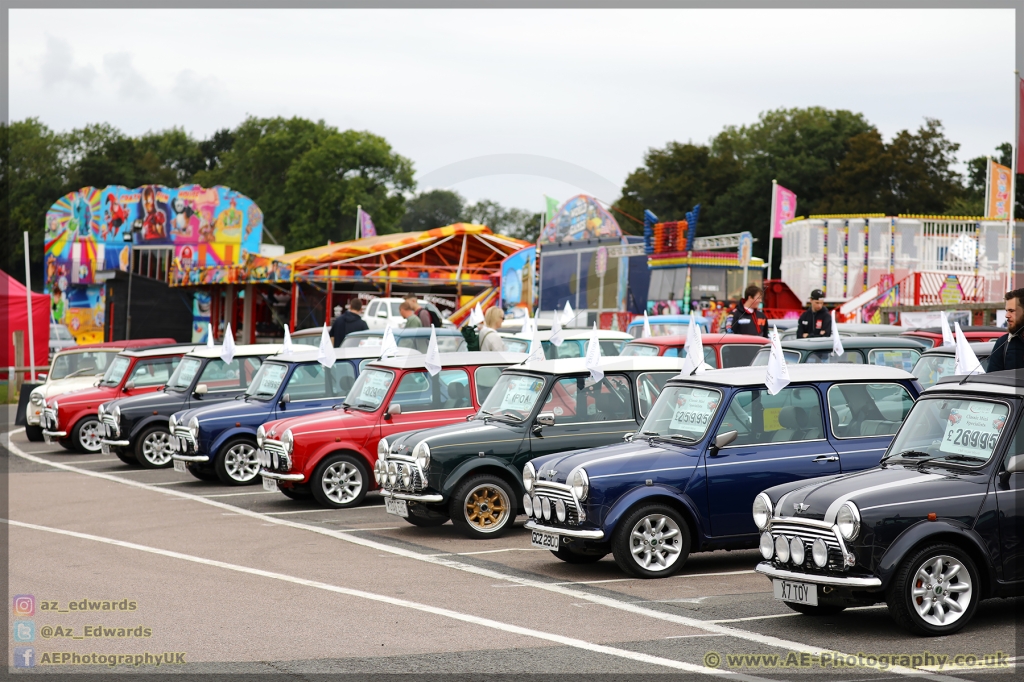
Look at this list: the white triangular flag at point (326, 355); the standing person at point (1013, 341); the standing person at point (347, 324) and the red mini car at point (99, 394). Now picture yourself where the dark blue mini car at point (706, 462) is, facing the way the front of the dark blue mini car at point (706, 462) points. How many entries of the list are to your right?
3

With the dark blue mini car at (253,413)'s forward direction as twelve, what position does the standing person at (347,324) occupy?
The standing person is roughly at 5 o'clock from the dark blue mini car.

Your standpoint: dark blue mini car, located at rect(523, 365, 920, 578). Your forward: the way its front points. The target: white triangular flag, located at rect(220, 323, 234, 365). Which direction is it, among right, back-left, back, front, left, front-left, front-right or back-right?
right

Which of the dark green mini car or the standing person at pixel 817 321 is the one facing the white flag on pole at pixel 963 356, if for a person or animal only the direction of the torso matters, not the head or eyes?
the standing person

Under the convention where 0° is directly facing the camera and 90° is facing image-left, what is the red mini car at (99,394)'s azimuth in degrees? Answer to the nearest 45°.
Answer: approximately 45°

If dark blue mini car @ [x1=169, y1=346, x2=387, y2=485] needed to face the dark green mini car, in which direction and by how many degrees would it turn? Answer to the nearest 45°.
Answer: approximately 90° to its left

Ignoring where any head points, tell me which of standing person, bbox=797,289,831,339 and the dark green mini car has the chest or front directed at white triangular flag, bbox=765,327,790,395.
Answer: the standing person

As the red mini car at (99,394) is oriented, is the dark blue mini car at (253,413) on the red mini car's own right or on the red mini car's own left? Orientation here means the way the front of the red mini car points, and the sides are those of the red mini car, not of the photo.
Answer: on the red mini car's own left
